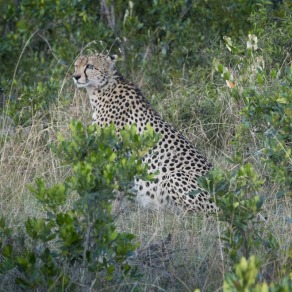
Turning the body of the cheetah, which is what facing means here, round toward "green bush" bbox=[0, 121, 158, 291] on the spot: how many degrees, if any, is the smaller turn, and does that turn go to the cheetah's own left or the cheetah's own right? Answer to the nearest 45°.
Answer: approximately 90° to the cheetah's own left

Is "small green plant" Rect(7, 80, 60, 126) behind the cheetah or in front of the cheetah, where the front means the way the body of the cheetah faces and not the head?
in front

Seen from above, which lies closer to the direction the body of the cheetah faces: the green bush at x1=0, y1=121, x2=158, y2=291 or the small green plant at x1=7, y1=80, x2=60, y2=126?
the small green plant

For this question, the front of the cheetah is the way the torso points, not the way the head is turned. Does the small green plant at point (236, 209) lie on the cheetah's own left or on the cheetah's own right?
on the cheetah's own left

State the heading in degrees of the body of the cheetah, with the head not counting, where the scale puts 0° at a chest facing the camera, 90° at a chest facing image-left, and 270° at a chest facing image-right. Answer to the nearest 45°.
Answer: approximately 90°
